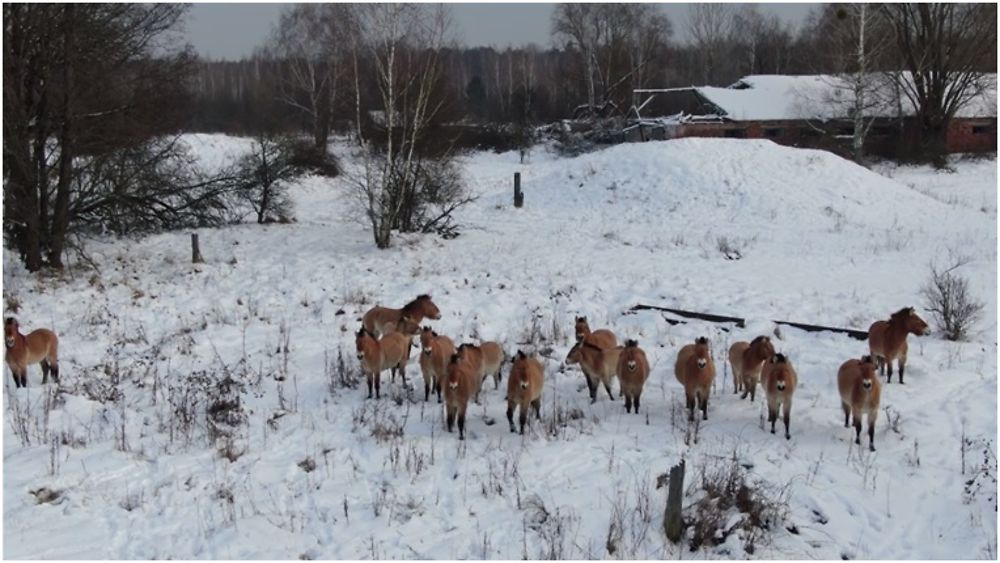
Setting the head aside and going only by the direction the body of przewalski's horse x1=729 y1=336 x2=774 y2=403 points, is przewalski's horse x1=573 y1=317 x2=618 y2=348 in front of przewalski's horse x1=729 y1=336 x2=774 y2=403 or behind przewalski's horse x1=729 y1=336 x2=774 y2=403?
behind

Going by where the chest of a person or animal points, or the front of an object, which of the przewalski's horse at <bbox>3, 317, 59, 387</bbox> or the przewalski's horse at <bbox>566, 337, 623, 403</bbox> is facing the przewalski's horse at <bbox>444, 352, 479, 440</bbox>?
the przewalski's horse at <bbox>566, 337, 623, 403</bbox>

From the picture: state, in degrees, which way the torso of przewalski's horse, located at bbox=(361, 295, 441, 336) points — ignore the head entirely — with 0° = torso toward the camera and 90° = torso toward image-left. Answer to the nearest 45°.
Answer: approximately 270°

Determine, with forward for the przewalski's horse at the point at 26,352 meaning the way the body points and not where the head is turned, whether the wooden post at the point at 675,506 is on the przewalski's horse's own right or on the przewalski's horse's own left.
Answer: on the przewalski's horse's own left

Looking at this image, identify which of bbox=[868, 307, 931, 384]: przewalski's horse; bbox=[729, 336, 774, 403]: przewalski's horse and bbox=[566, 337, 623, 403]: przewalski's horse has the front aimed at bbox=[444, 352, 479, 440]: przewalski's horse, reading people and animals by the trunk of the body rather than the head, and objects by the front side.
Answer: bbox=[566, 337, 623, 403]: przewalski's horse

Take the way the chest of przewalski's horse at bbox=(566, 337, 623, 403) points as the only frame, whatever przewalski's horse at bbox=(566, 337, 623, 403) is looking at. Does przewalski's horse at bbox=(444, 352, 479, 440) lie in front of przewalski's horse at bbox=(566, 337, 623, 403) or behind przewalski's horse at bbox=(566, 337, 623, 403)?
in front

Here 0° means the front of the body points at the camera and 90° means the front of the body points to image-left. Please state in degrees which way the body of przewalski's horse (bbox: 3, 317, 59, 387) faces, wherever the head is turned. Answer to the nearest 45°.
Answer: approximately 45°

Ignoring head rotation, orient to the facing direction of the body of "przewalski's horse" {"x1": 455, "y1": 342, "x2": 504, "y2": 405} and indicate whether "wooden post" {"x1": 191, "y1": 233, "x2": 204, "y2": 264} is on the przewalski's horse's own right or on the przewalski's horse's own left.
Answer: on the przewalski's horse's own right

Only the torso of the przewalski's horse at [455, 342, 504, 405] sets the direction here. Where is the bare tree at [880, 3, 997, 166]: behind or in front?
behind

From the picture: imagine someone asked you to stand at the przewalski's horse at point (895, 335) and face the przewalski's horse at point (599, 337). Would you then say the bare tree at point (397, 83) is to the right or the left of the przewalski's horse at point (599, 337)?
right

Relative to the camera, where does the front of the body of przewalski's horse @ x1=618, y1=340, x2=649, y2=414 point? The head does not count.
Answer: toward the camera

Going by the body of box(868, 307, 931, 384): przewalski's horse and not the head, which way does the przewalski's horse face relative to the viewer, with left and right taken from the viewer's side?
facing the viewer and to the right of the viewer

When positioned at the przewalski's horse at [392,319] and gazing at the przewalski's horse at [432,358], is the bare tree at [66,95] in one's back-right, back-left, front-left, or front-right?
back-right

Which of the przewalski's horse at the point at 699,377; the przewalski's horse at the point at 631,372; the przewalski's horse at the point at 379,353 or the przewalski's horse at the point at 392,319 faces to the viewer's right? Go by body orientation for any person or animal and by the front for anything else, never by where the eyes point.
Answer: the przewalski's horse at the point at 392,319

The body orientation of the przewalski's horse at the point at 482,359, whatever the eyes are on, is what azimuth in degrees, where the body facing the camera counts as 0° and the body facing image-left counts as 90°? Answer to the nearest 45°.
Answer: approximately 45°

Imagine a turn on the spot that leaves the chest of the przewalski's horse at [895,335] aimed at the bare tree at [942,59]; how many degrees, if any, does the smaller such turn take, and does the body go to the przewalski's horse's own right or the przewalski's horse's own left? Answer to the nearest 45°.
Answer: approximately 135° to the przewalski's horse's own left
